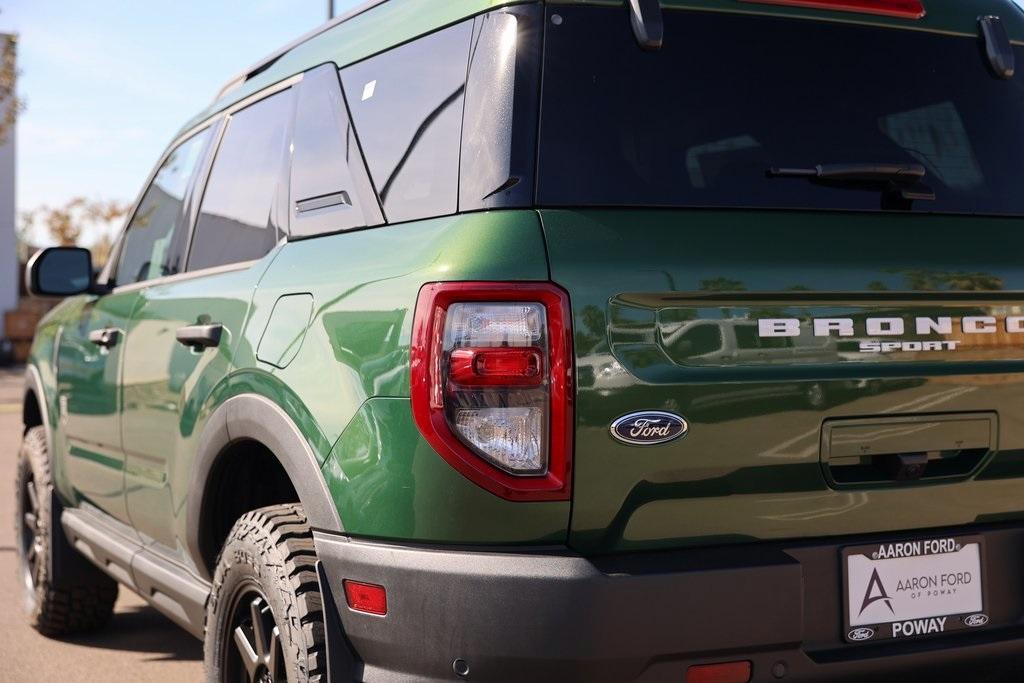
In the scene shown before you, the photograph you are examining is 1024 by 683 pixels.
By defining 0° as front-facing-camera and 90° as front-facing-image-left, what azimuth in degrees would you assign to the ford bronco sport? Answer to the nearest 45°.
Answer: approximately 135°

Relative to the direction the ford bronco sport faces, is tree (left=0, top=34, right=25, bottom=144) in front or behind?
in front
